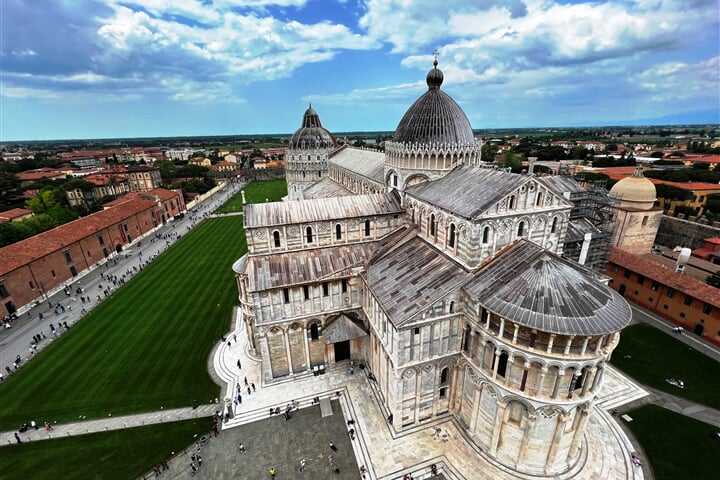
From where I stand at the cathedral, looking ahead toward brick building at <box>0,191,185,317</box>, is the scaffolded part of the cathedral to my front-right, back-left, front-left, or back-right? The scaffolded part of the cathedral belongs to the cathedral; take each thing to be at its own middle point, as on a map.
back-right

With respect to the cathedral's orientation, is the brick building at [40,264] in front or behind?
in front

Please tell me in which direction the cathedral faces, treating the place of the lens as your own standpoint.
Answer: facing away from the viewer and to the left of the viewer

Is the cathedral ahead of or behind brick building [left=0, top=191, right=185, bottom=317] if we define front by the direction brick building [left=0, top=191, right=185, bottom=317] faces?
ahead

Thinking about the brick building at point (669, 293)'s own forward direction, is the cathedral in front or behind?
in front

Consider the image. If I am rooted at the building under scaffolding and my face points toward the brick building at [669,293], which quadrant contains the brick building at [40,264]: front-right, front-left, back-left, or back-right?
back-right

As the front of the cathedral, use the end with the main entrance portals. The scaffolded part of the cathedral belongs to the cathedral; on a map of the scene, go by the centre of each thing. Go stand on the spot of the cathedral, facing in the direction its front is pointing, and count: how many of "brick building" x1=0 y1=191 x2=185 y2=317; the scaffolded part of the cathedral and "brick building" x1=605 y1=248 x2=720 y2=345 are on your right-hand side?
2

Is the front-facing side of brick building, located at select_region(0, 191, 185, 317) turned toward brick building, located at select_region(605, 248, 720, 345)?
yes

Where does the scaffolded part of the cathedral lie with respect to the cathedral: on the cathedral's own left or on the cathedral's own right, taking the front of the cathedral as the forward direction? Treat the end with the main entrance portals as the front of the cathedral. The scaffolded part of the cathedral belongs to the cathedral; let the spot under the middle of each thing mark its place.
on the cathedral's own right

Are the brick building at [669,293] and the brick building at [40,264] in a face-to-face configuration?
yes

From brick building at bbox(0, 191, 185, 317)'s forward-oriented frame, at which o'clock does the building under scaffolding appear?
The building under scaffolding is roughly at 12 o'clock from the brick building.

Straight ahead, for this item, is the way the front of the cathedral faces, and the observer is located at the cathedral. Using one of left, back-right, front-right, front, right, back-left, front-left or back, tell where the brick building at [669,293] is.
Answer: right

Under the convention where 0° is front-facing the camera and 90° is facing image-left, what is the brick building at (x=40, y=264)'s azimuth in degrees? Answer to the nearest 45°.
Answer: approximately 315°

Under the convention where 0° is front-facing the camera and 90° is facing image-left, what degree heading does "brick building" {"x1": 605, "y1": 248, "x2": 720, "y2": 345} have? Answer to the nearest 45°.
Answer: approximately 45°
